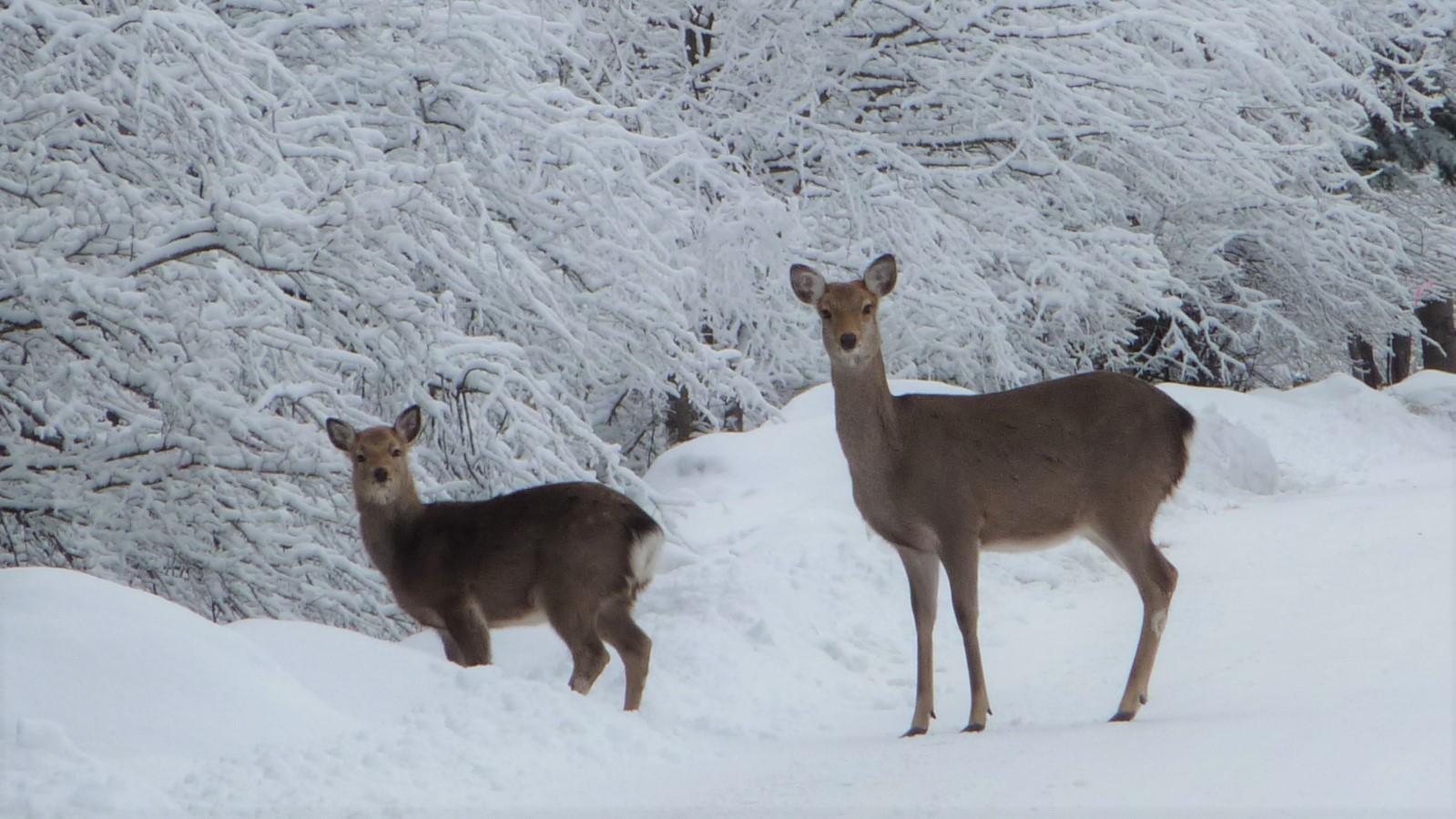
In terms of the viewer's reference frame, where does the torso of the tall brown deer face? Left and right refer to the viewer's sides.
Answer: facing to the left of the viewer

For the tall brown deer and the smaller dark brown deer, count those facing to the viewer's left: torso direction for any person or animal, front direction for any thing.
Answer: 2

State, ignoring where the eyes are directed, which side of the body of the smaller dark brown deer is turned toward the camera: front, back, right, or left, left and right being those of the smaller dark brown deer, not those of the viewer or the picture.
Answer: left

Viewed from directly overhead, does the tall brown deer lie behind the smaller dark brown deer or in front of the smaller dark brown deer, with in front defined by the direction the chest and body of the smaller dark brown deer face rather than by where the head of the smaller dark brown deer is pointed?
behind

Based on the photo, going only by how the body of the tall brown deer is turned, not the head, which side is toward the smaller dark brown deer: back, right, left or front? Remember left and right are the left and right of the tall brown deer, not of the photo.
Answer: front
